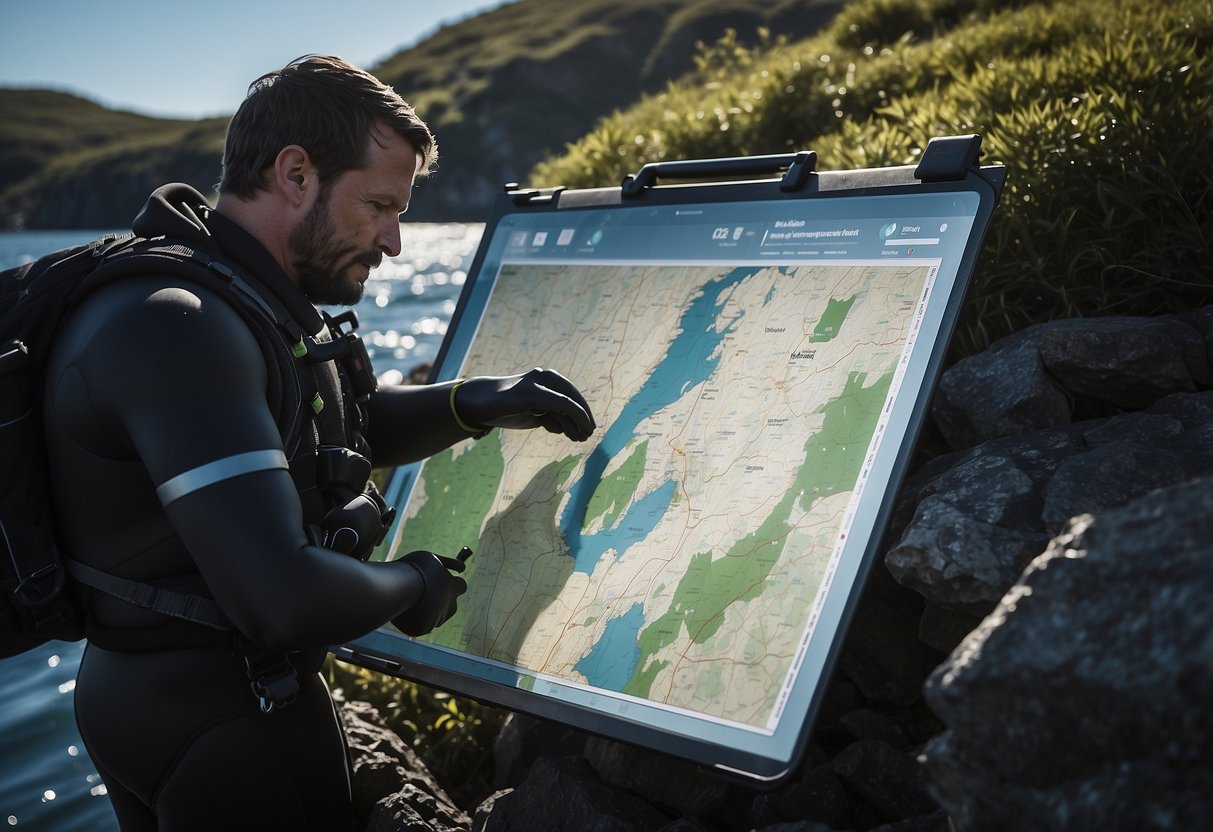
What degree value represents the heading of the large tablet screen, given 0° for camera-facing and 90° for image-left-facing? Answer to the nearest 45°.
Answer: approximately 45°

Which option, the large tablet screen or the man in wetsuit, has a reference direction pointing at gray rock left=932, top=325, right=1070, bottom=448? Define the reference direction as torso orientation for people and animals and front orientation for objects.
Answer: the man in wetsuit

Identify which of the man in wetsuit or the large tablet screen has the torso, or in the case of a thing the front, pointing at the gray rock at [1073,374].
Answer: the man in wetsuit

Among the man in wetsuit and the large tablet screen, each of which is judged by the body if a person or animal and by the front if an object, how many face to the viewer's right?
1

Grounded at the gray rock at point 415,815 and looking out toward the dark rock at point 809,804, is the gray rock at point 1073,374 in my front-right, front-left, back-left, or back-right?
front-left

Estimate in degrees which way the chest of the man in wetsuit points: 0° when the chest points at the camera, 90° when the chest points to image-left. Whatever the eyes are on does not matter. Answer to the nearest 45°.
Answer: approximately 270°

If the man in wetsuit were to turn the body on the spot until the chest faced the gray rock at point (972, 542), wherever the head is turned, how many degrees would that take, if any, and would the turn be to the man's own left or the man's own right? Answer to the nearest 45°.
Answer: approximately 45° to the man's own right

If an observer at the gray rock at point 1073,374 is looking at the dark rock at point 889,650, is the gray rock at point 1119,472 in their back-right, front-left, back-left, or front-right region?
front-left

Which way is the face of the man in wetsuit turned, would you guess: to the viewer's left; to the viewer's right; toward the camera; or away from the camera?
to the viewer's right
